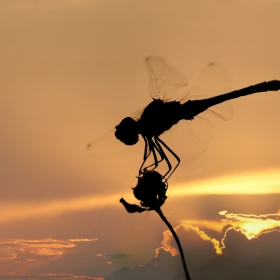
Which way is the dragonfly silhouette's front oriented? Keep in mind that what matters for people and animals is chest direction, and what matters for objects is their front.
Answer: to the viewer's left
